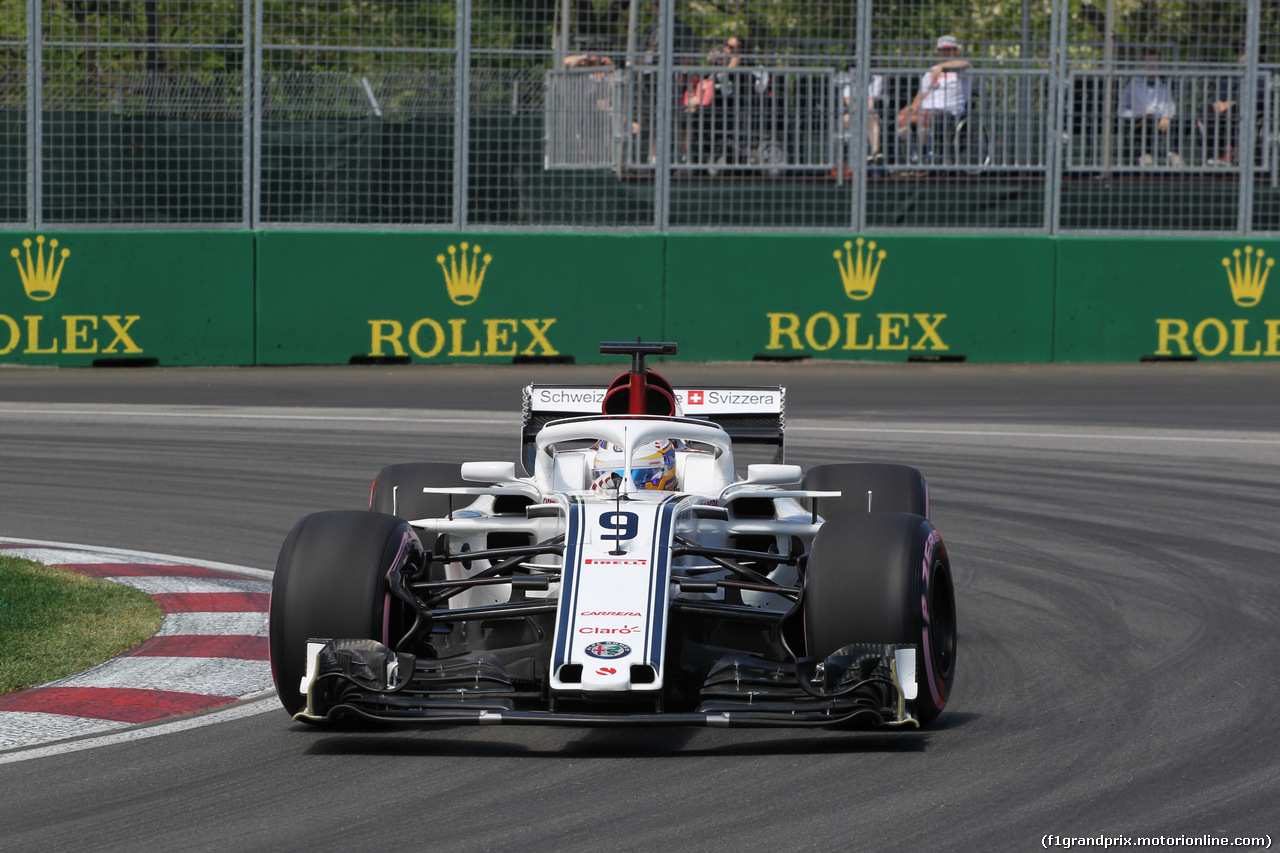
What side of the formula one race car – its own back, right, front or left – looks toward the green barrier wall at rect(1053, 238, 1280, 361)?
back

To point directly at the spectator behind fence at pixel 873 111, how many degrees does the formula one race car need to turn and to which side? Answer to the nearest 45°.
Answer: approximately 180°

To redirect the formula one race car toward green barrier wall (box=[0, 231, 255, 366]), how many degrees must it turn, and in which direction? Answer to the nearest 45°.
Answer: approximately 180°

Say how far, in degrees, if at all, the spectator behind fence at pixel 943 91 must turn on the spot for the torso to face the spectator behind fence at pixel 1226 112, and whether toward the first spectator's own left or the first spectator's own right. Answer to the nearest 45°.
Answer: approximately 135° to the first spectator's own left

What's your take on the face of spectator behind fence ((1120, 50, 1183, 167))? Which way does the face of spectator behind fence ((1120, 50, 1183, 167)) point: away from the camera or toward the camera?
toward the camera

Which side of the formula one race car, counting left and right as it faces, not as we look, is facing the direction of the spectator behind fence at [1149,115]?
back

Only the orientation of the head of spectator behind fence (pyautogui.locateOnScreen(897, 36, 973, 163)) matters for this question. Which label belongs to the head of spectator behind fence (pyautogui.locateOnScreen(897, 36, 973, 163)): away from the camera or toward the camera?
toward the camera

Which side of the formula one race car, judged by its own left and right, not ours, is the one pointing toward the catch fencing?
back

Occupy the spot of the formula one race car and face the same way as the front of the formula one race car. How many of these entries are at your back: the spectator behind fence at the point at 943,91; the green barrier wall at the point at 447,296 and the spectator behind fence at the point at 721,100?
3

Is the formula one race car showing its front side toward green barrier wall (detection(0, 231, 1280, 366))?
no

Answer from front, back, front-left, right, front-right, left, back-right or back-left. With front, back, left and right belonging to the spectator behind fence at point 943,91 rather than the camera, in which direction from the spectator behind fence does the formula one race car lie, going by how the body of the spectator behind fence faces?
front-left

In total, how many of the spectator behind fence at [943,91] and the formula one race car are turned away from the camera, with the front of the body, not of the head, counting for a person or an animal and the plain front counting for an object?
0

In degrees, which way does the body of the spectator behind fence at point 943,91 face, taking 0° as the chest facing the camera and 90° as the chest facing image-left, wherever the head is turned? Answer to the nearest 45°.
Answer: approximately 45°

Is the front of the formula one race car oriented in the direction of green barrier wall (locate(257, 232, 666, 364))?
no

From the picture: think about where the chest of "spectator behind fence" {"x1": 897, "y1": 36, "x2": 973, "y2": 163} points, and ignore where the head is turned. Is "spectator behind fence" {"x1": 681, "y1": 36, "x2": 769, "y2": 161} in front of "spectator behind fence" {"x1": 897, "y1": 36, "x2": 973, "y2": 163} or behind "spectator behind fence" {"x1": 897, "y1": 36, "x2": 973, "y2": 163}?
in front

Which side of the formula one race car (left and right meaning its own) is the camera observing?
front

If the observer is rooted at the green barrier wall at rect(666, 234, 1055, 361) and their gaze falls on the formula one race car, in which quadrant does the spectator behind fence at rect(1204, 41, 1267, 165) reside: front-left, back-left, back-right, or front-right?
back-left

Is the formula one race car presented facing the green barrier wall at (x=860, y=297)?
no
